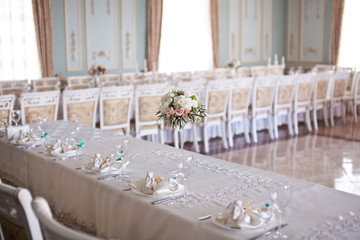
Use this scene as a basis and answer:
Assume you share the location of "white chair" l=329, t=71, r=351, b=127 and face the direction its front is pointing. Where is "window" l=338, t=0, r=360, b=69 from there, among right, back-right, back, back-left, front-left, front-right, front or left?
front-right

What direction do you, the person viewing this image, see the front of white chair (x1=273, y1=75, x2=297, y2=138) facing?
facing away from the viewer and to the left of the viewer

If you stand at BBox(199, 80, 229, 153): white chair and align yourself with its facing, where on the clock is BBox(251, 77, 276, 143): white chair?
BBox(251, 77, 276, 143): white chair is roughly at 3 o'clock from BBox(199, 80, 229, 153): white chair.

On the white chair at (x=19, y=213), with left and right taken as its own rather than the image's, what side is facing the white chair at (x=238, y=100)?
front

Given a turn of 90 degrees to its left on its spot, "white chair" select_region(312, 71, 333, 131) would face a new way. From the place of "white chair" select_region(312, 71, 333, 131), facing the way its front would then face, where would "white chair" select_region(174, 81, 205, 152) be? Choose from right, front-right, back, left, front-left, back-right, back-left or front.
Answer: front

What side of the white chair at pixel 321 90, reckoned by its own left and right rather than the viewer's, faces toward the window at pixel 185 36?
front

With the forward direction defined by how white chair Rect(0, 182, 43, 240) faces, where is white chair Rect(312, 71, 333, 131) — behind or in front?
in front

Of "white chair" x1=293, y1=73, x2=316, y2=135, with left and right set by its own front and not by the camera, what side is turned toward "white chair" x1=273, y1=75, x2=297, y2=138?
left

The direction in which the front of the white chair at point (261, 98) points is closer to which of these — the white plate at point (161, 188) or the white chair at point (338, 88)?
the white chair
